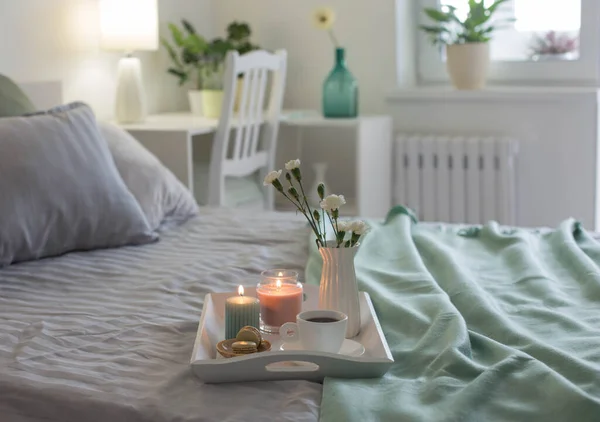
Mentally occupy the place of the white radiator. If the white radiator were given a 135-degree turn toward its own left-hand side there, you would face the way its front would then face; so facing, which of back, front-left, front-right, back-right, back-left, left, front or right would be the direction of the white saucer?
back-right

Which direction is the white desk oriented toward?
toward the camera

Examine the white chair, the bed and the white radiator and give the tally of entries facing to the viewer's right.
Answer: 1

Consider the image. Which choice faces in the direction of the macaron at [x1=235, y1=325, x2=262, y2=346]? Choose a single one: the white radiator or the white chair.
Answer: the white radiator

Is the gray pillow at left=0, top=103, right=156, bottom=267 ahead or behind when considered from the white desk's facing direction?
ahead

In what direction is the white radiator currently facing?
toward the camera

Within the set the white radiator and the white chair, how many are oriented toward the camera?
1

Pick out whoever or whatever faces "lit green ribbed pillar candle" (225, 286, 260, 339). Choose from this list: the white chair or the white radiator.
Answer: the white radiator

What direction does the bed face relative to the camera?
to the viewer's right

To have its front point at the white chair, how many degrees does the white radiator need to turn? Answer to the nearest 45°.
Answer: approximately 45° to its right

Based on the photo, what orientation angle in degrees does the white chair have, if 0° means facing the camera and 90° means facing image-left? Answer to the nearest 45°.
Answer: approximately 135°

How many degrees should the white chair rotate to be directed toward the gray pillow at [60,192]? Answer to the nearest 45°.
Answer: approximately 135° to its left

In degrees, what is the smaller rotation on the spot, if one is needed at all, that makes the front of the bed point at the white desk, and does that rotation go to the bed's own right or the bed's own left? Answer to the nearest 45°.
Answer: approximately 90° to the bed's own left

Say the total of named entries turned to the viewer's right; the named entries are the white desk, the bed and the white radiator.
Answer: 1
